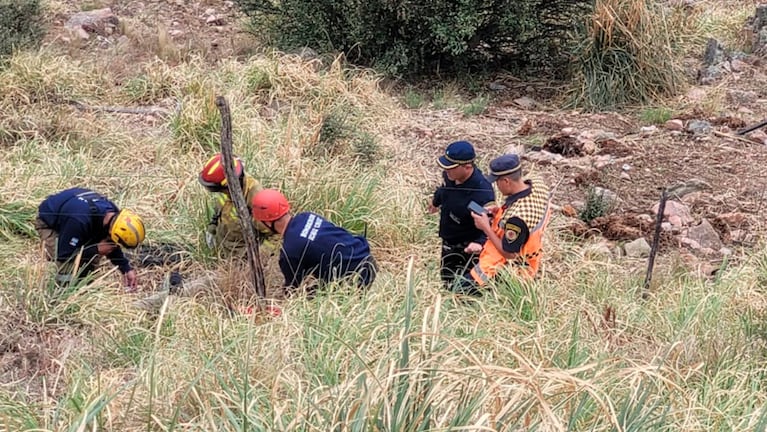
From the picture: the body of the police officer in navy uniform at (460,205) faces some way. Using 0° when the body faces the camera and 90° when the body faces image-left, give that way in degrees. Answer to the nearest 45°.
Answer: approximately 45°

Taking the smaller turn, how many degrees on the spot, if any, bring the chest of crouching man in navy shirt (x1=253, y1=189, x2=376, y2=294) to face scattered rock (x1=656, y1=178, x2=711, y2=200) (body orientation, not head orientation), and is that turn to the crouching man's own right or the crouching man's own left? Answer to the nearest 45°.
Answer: approximately 135° to the crouching man's own right

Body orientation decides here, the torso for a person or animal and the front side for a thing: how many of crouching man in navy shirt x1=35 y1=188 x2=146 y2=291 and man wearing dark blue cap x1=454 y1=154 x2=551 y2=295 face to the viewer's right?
1

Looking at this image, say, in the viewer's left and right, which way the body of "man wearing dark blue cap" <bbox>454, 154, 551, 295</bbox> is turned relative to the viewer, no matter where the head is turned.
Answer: facing to the left of the viewer

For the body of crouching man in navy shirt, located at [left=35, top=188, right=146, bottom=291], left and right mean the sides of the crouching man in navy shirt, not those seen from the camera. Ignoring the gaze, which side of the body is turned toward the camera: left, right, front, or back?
right

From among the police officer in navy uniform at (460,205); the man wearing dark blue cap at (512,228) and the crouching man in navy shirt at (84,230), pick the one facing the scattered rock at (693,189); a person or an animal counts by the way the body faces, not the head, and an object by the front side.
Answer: the crouching man in navy shirt

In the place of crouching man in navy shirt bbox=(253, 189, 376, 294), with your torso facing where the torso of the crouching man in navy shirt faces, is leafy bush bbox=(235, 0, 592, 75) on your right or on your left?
on your right

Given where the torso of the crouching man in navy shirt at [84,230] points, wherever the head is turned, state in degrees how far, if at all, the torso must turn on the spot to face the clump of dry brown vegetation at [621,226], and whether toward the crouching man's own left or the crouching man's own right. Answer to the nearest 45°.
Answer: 0° — they already face it

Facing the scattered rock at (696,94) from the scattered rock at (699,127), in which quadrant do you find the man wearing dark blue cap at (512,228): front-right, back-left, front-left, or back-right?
back-left

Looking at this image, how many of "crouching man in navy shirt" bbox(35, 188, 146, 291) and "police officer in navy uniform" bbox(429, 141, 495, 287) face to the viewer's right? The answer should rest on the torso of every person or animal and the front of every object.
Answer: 1
